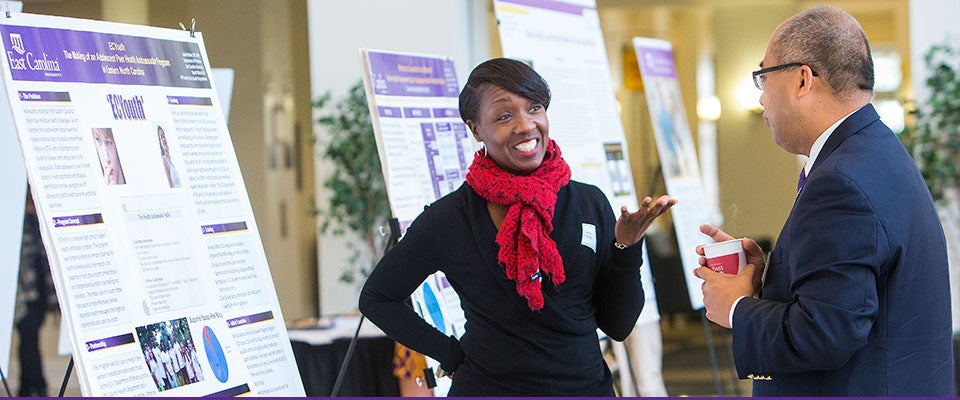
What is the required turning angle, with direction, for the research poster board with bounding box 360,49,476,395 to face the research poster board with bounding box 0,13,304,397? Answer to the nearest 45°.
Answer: approximately 90° to its right

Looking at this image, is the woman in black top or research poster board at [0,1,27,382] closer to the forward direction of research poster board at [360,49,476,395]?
the woman in black top

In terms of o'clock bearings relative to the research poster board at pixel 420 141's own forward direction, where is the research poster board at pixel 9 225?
the research poster board at pixel 9 225 is roughly at 5 o'clock from the research poster board at pixel 420 141.

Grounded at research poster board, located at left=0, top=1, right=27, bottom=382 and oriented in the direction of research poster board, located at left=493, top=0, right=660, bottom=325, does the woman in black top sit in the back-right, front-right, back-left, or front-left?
front-right

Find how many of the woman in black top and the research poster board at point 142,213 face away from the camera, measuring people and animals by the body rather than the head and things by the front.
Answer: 0

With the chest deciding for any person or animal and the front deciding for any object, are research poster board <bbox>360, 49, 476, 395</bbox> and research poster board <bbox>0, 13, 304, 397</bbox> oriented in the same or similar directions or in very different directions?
same or similar directions

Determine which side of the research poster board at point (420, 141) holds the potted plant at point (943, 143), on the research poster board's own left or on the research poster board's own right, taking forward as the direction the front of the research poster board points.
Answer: on the research poster board's own left

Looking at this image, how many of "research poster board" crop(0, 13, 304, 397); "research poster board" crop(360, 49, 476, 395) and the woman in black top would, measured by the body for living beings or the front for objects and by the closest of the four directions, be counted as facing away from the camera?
0

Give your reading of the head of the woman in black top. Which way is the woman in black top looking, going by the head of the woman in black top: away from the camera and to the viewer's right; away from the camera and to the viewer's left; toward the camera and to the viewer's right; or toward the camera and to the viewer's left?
toward the camera and to the viewer's right

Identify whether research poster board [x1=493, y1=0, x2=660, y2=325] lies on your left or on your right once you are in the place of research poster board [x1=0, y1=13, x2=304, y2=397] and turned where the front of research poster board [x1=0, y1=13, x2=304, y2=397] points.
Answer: on your left

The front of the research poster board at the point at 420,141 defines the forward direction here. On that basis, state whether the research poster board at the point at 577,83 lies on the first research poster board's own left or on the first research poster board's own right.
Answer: on the first research poster board's own left

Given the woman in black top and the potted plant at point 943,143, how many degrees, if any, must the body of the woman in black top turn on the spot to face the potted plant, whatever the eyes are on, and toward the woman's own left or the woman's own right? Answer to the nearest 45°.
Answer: approximately 90° to the woman's own left

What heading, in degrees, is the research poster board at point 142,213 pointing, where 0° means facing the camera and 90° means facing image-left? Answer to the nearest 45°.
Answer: approximately 315°

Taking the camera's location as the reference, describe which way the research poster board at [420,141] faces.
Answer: facing the viewer and to the right of the viewer
